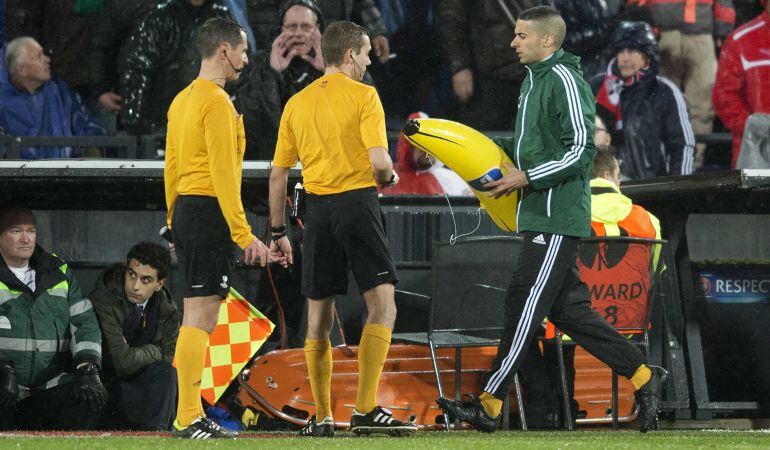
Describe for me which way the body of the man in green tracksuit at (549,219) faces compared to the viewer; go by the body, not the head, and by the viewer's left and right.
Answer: facing to the left of the viewer

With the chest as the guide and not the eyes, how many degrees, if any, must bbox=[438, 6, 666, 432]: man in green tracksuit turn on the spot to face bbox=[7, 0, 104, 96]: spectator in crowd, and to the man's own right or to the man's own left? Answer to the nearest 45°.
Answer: approximately 45° to the man's own right

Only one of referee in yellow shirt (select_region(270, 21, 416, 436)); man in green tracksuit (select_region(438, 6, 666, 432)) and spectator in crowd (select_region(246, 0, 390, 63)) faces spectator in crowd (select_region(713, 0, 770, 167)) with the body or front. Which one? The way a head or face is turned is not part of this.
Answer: the referee in yellow shirt

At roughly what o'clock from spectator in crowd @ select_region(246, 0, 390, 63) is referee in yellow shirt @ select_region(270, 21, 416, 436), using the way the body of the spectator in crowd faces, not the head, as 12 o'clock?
The referee in yellow shirt is roughly at 12 o'clock from the spectator in crowd.

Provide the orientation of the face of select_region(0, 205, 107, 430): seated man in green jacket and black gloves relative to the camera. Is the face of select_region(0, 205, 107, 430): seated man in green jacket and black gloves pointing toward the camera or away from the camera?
toward the camera

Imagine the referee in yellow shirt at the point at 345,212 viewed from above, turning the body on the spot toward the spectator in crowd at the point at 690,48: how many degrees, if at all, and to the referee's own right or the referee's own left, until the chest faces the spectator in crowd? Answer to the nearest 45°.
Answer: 0° — they already face them

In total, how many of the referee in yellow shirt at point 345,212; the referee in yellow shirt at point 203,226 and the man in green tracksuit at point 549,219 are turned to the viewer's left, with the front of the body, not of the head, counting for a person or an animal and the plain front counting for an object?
1

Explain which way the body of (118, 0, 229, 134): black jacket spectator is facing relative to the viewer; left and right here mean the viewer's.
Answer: facing the viewer and to the right of the viewer

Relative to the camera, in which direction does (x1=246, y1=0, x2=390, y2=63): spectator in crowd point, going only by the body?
toward the camera

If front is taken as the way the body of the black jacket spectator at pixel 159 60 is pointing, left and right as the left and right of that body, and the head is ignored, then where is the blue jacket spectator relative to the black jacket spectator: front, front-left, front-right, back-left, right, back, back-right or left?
back-right

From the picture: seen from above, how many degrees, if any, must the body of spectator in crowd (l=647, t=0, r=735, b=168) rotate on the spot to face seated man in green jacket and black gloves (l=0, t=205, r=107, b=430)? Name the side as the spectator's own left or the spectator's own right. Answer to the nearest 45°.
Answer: approximately 45° to the spectator's own right
